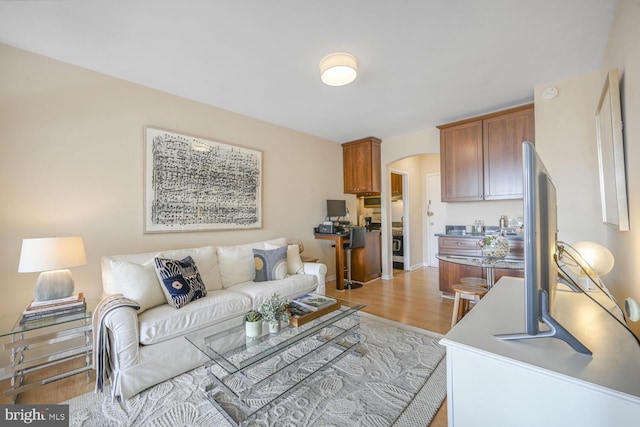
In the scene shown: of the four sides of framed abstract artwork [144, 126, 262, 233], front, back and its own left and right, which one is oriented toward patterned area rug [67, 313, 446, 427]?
front

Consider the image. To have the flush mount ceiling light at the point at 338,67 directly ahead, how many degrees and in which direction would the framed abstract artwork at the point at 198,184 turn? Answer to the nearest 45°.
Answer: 0° — it already faces it

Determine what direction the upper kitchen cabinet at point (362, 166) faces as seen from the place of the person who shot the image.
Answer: facing the viewer and to the left of the viewer

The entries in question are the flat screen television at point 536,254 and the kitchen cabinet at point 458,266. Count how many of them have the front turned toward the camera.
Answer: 1

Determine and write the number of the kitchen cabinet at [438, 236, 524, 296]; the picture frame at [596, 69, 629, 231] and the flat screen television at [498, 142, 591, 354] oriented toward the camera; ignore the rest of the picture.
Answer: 1

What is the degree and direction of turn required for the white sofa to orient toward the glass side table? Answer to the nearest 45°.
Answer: approximately 135° to its right

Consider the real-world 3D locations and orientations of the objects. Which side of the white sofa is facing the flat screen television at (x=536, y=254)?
front

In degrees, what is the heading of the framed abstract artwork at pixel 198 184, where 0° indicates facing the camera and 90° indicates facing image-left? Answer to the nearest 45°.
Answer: approximately 315°

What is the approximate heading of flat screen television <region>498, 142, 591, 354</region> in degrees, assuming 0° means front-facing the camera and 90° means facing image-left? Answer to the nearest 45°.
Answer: approximately 90°

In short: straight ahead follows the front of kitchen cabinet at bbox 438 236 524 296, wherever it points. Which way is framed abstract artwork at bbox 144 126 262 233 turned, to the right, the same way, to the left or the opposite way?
to the left

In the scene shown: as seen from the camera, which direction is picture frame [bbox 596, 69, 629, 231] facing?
to the viewer's left

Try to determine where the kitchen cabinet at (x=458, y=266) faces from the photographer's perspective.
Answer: facing the viewer
